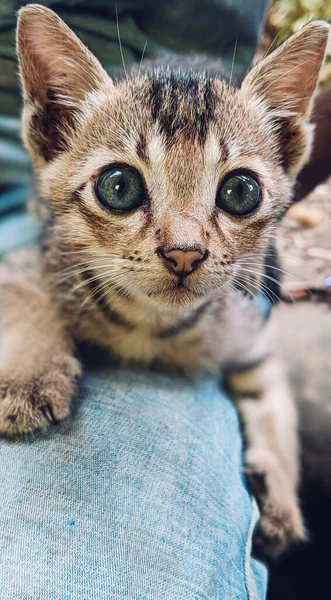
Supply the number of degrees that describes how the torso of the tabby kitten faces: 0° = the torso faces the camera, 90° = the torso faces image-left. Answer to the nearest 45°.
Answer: approximately 0°
